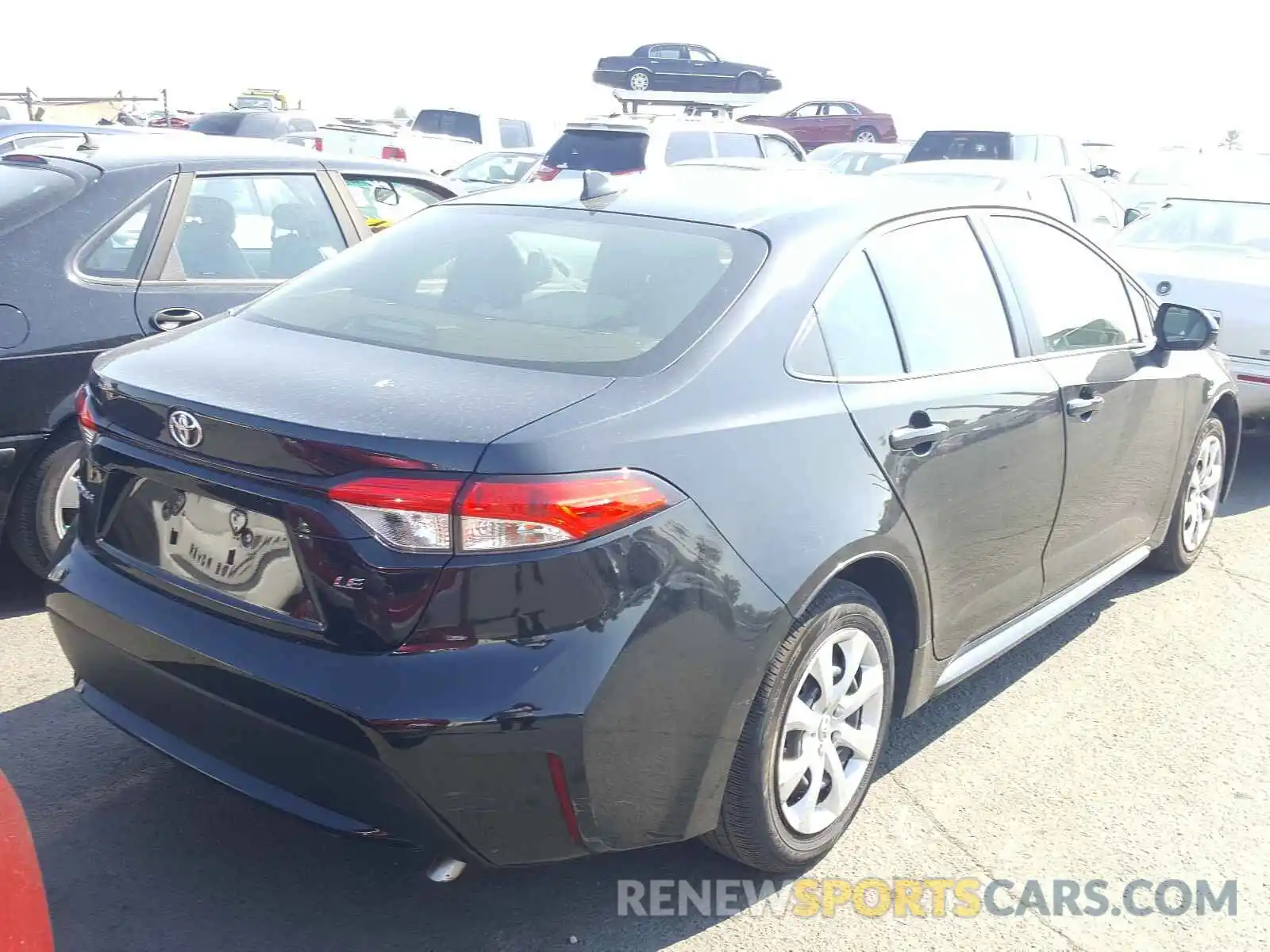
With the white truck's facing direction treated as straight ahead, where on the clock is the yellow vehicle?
The yellow vehicle is roughly at 10 o'clock from the white truck.

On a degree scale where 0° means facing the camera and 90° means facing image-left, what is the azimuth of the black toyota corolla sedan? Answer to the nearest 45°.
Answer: approximately 225°

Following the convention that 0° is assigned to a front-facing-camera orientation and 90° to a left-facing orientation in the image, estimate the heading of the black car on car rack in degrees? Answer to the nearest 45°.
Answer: approximately 270°

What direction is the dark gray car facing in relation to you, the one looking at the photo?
facing away from the viewer and to the right of the viewer

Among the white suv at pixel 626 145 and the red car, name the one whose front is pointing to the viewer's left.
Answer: the red car

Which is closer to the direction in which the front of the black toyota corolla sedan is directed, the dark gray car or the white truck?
the white truck

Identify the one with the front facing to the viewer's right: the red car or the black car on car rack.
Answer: the black car on car rack

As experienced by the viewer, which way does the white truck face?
facing away from the viewer and to the right of the viewer
